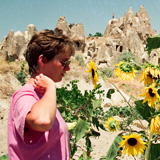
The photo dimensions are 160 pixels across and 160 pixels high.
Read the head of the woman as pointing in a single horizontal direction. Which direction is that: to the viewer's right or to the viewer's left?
to the viewer's right

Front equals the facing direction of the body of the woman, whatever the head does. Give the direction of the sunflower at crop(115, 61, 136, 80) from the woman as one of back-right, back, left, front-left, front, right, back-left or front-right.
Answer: front-left

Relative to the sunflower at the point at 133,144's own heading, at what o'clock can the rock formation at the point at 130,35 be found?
The rock formation is roughly at 6 o'clock from the sunflower.

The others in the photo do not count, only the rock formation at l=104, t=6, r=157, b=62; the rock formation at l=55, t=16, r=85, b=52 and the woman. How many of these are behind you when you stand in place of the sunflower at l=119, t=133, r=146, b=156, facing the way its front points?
2

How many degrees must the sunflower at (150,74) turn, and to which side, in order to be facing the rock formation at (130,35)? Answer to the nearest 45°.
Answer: approximately 135° to its left

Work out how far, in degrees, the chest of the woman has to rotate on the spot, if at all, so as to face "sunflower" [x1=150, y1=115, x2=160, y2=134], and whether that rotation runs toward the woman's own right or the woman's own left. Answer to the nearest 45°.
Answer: approximately 45° to the woman's own left

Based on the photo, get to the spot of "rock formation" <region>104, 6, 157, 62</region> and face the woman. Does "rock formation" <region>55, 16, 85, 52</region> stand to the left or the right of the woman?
right

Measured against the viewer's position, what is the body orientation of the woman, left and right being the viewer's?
facing to the right of the viewer

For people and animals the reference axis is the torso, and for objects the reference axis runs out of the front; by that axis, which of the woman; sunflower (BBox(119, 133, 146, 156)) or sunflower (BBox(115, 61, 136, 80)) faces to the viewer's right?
the woman

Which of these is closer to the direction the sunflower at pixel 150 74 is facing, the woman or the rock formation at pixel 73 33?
the woman

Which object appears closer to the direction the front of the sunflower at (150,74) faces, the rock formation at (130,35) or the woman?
the woman
